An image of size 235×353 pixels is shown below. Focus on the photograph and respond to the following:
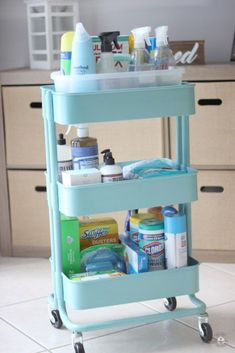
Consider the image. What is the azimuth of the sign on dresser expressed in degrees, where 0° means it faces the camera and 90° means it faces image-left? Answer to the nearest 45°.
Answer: approximately 0°
